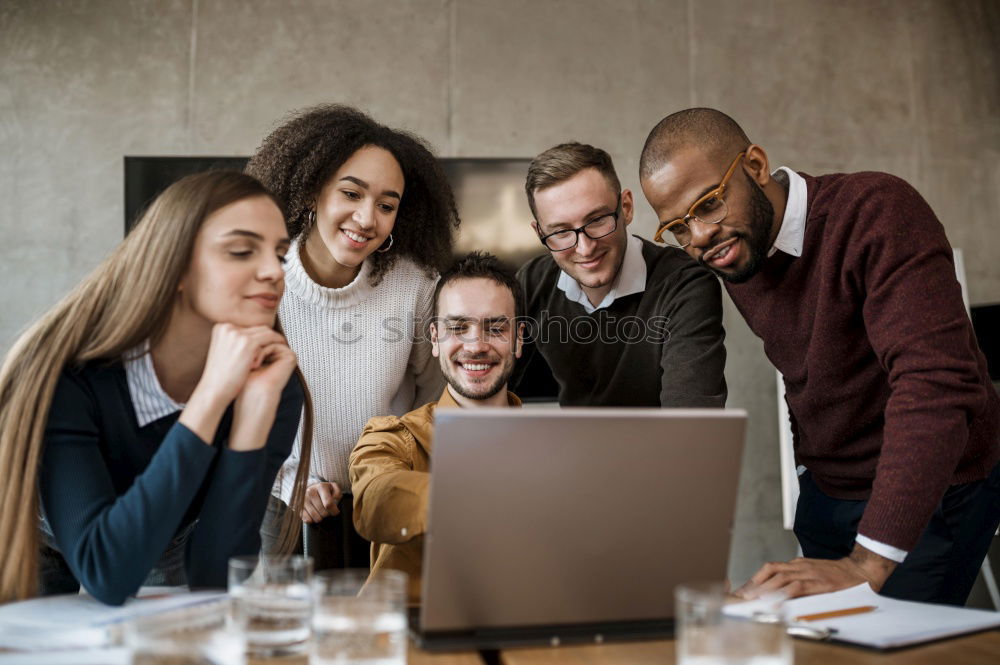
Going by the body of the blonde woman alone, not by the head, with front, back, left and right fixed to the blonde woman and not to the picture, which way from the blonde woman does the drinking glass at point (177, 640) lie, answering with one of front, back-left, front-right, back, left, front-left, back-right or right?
front-right

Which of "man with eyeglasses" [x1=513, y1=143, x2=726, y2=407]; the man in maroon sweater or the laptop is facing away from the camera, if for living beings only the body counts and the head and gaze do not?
the laptop

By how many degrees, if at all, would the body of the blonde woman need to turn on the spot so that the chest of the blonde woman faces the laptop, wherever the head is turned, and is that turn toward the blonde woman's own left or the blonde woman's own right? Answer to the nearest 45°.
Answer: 0° — they already face it

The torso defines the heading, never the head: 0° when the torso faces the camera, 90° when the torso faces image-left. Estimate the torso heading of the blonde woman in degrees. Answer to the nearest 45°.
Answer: approximately 315°

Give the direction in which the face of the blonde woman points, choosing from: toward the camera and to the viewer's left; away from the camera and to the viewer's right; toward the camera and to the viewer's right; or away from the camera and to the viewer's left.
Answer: toward the camera and to the viewer's right

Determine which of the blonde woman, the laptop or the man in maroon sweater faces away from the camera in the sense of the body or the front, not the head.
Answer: the laptop

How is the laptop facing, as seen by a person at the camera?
facing away from the viewer

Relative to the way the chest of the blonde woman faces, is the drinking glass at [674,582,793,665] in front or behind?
in front

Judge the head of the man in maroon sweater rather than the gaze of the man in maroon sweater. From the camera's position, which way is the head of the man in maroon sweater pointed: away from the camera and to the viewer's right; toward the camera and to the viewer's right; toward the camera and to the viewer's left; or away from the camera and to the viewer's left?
toward the camera and to the viewer's left

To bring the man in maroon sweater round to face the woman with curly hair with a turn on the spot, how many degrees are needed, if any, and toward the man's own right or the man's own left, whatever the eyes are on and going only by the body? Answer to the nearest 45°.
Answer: approximately 45° to the man's own right

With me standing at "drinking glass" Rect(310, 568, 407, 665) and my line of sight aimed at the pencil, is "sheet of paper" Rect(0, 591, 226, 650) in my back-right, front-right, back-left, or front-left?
back-left

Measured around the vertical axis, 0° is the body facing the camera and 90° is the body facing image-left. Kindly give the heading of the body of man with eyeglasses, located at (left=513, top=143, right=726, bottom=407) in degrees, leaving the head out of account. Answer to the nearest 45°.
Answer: approximately 45°

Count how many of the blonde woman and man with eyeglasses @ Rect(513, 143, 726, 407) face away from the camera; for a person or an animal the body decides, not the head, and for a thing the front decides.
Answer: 0

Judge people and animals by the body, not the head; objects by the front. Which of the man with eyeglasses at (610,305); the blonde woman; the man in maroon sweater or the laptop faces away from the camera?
the laptop
